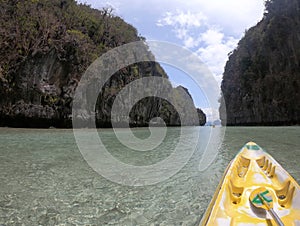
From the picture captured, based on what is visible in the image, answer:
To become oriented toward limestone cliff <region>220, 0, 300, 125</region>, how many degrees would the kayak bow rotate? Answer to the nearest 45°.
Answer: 0° — it already faces it

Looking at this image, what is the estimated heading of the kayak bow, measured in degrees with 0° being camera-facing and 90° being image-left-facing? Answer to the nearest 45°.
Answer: approximately 180°

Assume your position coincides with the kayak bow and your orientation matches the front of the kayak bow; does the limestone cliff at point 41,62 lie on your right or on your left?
on your left
